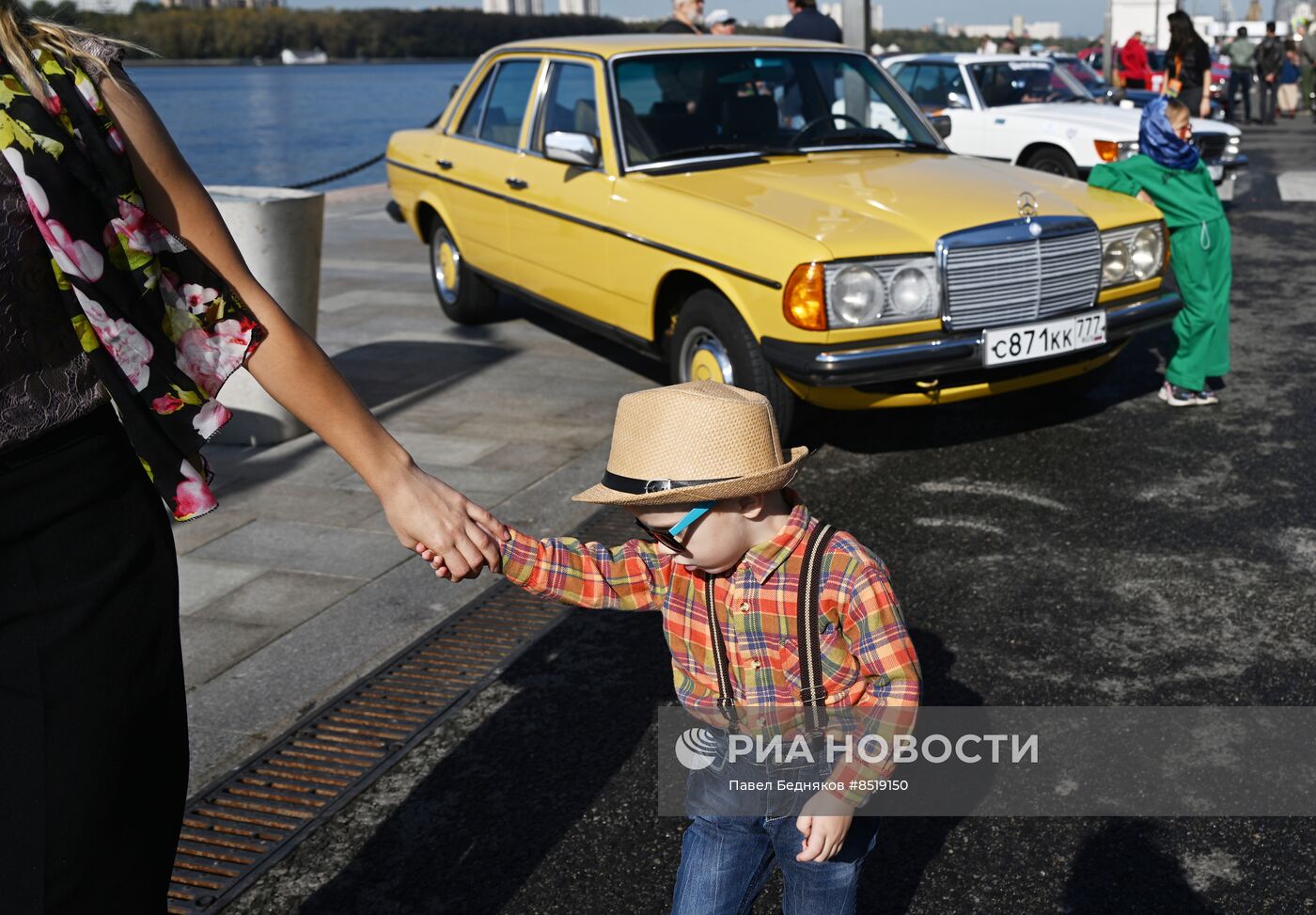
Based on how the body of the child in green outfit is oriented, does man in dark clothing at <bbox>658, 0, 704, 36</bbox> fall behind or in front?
behind

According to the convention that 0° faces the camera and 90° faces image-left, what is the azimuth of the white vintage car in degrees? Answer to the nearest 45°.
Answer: approximately 315°

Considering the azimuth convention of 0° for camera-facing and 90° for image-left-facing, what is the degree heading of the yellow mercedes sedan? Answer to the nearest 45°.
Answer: approximately 315°

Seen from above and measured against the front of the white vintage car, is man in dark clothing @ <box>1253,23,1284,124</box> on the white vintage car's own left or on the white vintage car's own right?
on the white vintage car's own left

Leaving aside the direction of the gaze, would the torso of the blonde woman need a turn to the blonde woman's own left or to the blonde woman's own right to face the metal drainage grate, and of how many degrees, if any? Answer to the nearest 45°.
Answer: approximately 180°

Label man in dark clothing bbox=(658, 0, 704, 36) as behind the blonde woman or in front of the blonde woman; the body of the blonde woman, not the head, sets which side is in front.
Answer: behind
